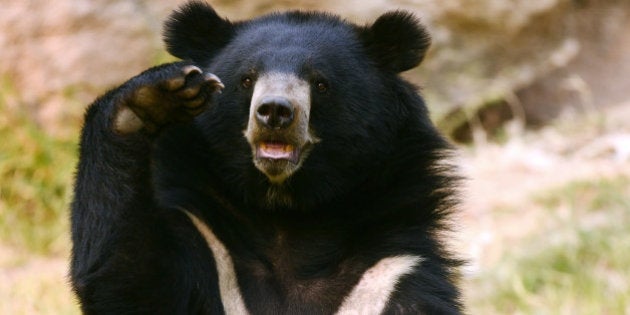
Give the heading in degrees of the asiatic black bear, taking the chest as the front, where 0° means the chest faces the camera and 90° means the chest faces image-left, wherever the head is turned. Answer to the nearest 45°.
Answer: approximately 0°
